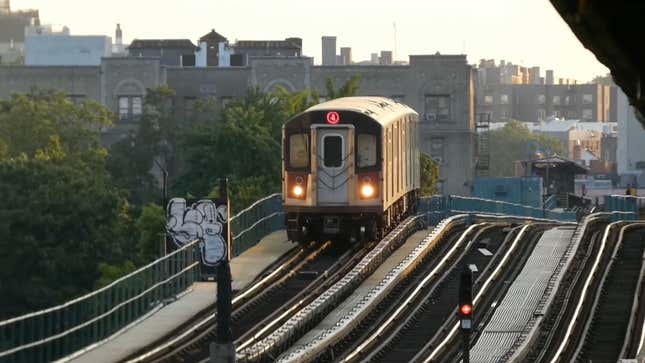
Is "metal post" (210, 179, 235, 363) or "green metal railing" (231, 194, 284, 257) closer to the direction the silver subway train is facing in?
the metal post

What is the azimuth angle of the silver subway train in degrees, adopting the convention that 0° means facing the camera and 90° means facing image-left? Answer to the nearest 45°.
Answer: approximately 0°

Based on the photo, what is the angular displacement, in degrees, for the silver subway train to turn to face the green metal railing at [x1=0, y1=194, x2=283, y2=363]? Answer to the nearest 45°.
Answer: approximately 45° to its right

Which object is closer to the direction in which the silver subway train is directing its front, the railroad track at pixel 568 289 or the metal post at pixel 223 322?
the metal post

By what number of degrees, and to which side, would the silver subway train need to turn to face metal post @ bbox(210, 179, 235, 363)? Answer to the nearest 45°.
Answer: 0° — it already faces it
